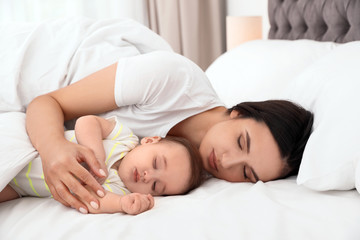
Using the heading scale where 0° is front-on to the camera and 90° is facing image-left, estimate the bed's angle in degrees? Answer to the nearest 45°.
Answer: approximately 45°
